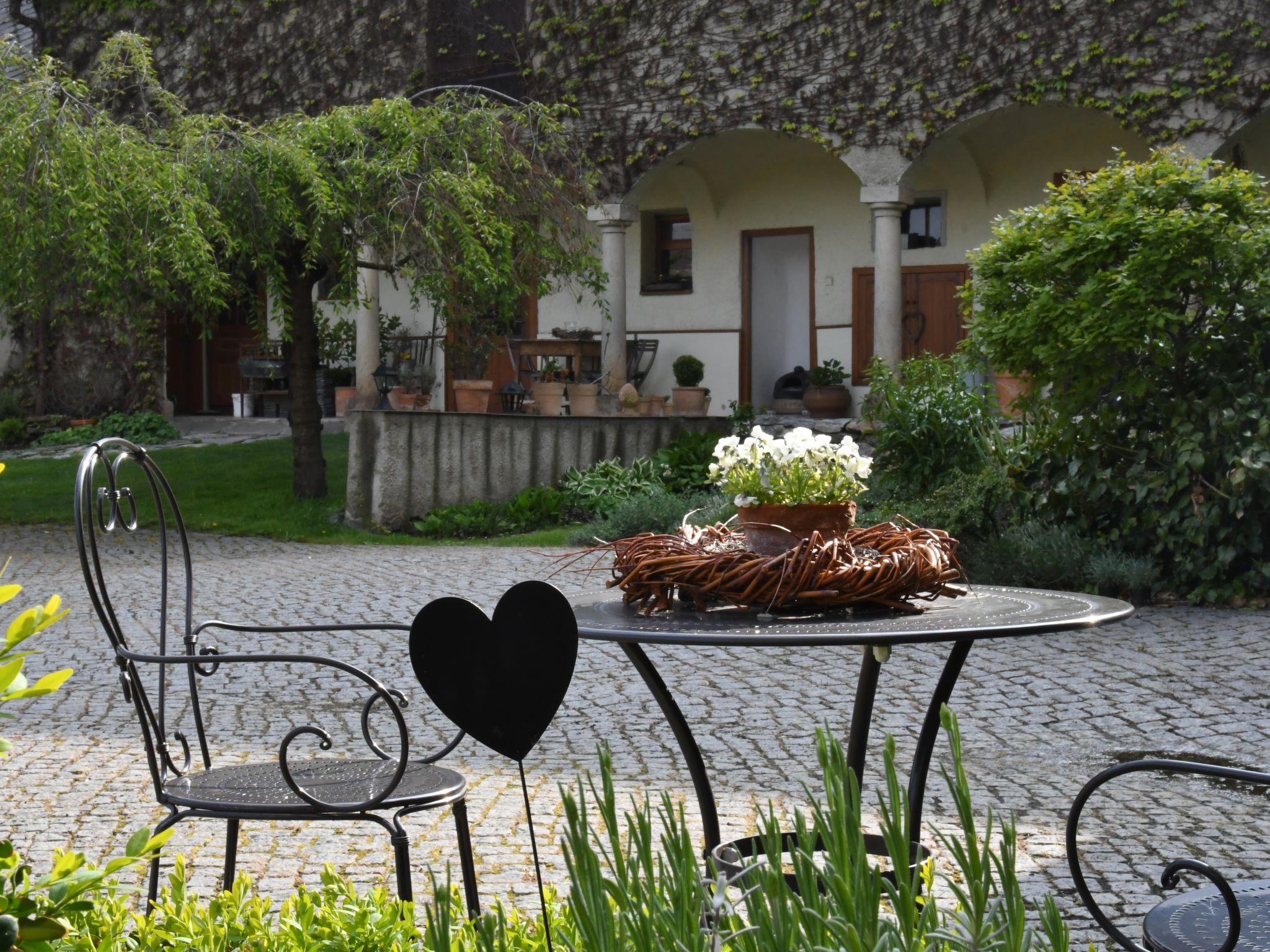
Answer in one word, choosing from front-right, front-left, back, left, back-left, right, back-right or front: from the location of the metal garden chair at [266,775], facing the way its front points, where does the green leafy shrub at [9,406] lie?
left

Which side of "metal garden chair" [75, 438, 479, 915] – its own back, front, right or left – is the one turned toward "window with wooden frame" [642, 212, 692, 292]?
left

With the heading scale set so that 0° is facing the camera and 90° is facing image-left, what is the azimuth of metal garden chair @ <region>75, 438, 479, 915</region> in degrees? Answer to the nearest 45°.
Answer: approximately 270°

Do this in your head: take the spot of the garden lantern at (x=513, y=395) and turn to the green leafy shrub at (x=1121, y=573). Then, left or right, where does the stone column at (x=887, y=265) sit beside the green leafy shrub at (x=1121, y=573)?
left

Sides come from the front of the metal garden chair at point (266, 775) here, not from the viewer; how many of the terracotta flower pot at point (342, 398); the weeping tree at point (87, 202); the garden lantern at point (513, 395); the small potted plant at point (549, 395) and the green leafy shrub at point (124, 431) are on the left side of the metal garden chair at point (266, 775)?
5

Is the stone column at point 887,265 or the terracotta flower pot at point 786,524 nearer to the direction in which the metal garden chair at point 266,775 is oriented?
the terracotta flower pot

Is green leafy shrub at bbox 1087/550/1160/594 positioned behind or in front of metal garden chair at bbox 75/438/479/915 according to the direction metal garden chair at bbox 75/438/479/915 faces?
in front

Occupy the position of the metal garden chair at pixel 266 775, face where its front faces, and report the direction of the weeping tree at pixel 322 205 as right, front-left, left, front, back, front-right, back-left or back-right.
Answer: left

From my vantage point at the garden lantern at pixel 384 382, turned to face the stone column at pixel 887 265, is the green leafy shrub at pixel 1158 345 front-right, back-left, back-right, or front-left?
front-right

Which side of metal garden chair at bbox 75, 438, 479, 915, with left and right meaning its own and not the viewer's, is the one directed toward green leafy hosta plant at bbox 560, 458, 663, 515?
left

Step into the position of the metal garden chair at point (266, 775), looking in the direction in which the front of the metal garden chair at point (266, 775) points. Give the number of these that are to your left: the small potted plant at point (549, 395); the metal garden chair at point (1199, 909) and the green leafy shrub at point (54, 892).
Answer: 1

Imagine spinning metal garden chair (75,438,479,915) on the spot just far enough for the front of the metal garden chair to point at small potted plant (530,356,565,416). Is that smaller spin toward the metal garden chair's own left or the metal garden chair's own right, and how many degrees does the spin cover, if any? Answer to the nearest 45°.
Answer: approximately 90° to the metal garden chair's own left

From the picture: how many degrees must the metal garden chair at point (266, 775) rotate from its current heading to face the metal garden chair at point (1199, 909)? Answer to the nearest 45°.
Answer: approximately 45° to its right

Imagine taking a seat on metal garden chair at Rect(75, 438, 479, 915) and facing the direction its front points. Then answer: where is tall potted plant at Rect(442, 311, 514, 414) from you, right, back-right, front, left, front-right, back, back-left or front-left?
left

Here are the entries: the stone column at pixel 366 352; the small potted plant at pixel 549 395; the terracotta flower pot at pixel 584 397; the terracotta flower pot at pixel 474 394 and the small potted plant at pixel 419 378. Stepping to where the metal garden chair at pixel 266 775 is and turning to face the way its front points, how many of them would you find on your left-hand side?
5

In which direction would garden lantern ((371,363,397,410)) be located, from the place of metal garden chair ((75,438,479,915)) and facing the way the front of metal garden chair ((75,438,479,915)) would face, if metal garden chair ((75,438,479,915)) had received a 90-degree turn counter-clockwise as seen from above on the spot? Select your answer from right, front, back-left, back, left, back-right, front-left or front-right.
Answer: front

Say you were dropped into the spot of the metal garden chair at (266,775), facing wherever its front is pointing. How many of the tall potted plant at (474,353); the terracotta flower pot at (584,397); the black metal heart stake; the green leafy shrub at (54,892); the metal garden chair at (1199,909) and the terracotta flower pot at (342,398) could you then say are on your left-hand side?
3
